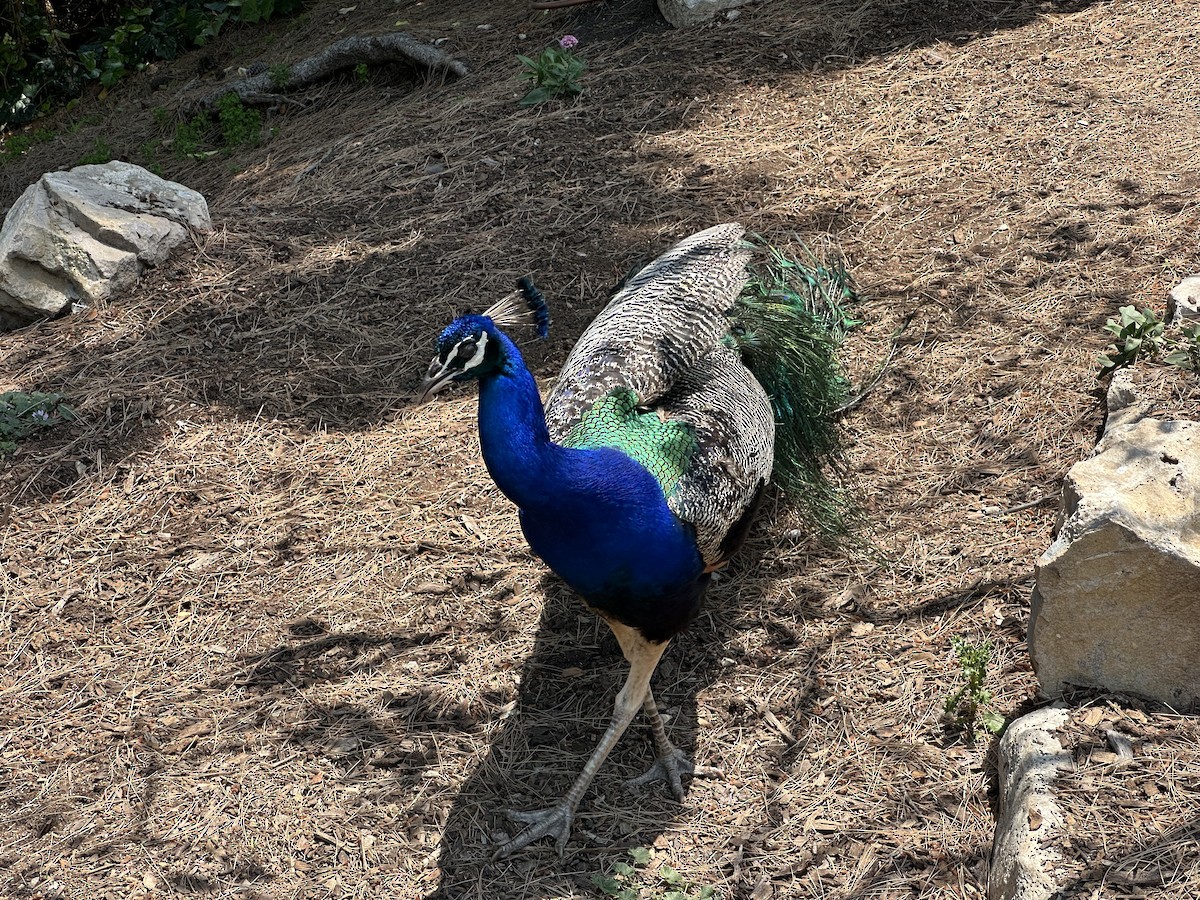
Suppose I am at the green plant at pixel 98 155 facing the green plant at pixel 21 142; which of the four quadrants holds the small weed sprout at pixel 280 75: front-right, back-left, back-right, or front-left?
back-right

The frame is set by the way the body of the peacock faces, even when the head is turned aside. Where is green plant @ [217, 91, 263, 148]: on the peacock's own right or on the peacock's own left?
on the peacock's own right

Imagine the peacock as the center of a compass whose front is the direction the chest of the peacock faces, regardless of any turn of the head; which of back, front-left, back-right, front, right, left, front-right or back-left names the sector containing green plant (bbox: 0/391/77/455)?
right

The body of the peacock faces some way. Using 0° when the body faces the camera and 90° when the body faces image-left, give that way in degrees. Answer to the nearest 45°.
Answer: approximately 45°

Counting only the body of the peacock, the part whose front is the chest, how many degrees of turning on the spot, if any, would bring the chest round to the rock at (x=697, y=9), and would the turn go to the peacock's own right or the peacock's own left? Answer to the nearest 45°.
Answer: approximately 135° to the peacock's own right

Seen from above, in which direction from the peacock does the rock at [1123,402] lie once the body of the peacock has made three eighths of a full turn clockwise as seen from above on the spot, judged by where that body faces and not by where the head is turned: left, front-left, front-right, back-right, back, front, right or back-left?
right

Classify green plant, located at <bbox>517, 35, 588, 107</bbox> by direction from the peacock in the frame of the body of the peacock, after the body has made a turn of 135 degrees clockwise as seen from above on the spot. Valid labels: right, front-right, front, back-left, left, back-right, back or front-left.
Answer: front

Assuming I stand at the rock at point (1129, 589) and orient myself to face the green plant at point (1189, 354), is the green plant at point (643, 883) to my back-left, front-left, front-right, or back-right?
back-left

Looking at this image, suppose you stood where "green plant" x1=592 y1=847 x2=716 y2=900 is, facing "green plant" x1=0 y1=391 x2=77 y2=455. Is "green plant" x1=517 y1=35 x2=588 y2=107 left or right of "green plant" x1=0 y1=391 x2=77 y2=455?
right
